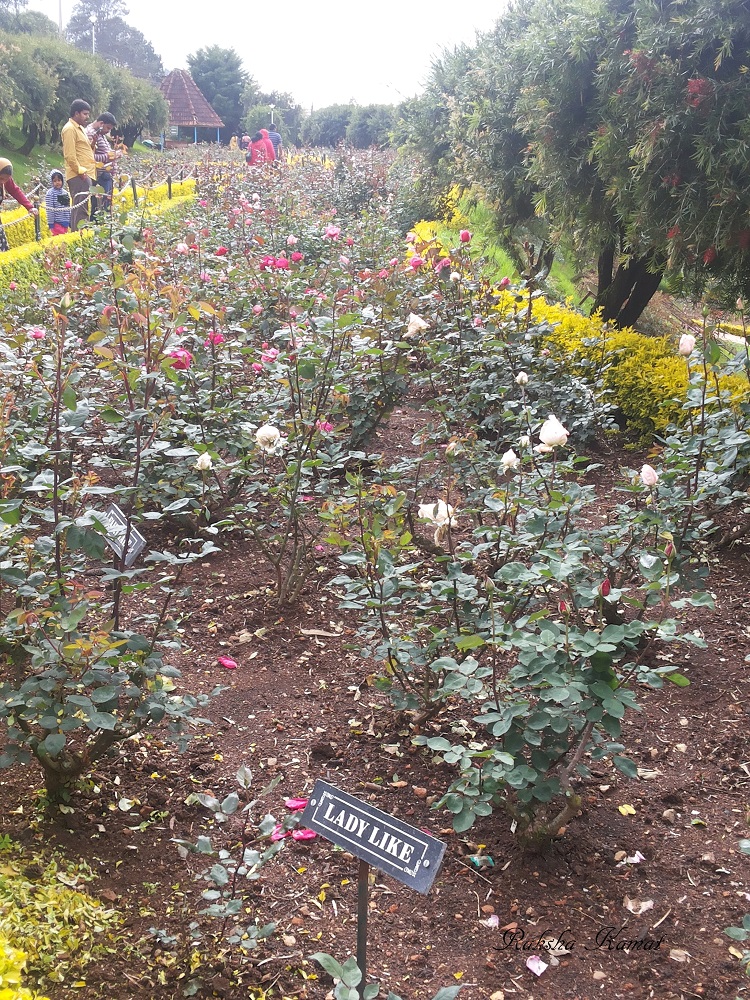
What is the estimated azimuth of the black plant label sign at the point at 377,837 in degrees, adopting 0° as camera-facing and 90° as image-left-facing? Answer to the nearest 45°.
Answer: approximately 0°

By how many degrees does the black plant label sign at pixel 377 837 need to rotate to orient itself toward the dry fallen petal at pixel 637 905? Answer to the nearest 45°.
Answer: approximately 135° to its left

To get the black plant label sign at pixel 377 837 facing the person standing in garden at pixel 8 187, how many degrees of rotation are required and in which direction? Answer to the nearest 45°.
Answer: approximately 135° to its right

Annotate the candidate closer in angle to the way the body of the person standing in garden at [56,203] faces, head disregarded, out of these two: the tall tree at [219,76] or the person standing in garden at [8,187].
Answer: the person standing in garden

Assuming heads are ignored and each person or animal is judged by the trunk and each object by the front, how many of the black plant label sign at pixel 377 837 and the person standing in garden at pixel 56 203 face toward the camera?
2

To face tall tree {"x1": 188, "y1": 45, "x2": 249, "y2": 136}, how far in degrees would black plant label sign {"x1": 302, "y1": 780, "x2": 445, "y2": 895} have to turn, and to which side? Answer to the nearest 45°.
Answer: approximately 180°

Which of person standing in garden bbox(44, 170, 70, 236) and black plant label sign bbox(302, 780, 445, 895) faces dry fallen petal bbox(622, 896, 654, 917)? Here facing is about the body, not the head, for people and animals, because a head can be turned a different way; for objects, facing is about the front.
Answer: the person standing in garden

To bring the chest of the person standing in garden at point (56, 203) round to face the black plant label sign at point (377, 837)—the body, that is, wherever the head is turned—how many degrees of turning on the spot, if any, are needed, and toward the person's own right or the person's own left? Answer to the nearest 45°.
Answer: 0° — they already face it

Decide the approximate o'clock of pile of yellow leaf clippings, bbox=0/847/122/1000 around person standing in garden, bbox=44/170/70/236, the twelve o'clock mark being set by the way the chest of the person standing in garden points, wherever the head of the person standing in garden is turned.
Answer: The pile of yellow leaf clippings is roughly at 12 o'clock from the person standing in garden.

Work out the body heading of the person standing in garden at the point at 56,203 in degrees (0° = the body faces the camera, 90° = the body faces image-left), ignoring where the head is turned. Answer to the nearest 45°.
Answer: approximately 0°

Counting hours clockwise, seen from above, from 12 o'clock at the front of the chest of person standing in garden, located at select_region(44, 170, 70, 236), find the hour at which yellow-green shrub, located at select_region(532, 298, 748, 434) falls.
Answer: The yellow-green shrub is roughly at 11 o'clock from the person standing in garden.
